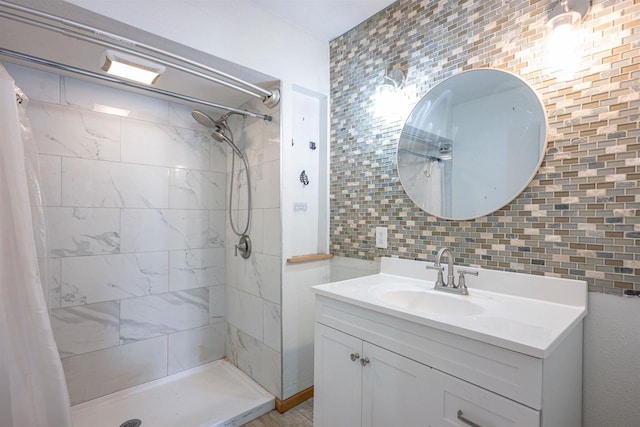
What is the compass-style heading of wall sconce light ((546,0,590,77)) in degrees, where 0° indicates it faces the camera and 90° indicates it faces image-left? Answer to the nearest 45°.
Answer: approximately 45°

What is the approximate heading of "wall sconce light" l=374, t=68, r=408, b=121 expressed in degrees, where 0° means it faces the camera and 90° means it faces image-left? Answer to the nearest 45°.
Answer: approximately 45°

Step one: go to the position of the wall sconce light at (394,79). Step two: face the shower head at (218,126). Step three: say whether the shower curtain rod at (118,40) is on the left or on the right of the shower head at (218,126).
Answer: left

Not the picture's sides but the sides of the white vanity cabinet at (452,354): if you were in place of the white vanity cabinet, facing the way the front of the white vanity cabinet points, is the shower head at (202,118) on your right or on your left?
on your right

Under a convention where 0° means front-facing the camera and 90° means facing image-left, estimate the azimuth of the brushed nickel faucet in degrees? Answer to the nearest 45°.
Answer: approximately 45°

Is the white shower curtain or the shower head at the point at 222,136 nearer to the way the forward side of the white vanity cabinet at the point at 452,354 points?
the white shower curtain

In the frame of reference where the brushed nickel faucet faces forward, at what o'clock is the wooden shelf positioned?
The wooden shelf is roughly at 2 o'clock from the brushed nickel faucet.
